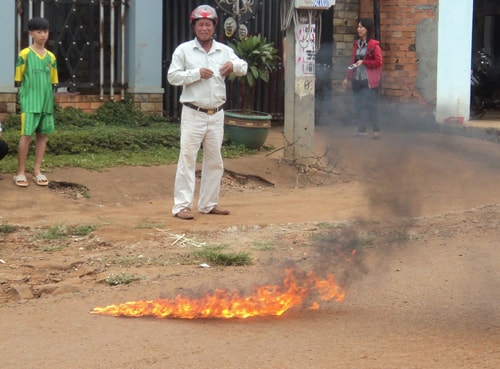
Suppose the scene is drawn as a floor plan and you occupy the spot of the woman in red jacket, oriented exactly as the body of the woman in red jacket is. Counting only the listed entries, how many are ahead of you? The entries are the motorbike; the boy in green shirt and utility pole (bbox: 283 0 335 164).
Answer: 2

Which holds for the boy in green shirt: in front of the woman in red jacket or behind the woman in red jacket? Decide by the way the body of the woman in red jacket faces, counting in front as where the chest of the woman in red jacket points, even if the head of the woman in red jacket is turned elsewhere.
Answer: in front

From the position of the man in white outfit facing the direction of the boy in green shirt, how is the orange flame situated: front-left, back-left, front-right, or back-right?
back-left

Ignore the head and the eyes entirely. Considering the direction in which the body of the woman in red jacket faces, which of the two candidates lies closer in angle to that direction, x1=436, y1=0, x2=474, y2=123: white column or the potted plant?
the potted plant

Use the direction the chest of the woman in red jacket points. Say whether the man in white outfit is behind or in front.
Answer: in front

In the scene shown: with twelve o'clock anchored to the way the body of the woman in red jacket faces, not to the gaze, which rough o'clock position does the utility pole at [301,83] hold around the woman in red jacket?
The utility pole is roughly at 12 o'clock from the woman in red jacket.

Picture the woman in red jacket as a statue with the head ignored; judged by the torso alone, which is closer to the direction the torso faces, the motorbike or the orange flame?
the orange flame

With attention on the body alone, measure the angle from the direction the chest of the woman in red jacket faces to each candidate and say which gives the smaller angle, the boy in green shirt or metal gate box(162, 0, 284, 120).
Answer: the boy in green shirt

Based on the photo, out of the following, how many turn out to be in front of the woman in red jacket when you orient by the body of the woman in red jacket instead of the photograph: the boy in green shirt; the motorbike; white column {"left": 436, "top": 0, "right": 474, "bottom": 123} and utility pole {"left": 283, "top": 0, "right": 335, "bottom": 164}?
2

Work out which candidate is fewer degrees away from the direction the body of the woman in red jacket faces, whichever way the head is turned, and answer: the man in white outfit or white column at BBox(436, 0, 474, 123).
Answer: the man in white outfit

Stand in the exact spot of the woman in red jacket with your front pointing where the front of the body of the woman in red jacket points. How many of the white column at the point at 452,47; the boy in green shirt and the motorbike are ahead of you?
1

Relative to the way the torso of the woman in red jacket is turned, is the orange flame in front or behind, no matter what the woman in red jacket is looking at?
in front

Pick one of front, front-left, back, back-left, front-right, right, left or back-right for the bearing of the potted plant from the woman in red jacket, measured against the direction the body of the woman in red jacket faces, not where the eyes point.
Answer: front-right

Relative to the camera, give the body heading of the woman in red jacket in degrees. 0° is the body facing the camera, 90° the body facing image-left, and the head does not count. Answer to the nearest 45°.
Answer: approximately 45°

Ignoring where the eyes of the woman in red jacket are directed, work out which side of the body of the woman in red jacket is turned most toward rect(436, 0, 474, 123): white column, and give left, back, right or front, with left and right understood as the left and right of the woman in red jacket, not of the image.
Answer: back

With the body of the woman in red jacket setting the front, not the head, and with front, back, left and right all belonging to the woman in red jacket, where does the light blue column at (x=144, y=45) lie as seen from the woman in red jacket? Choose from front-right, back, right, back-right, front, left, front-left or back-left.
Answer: front-right
